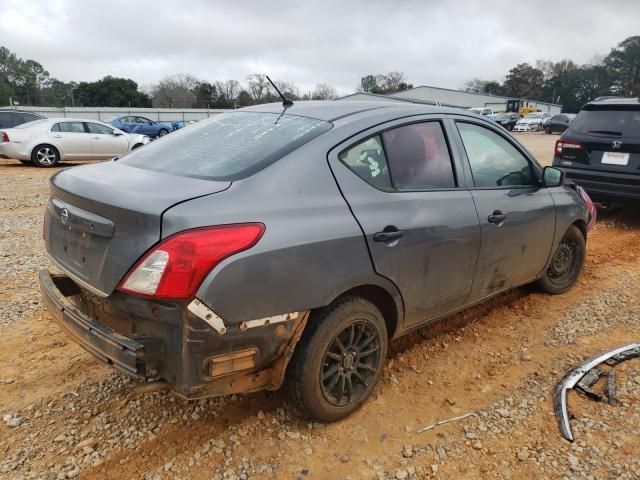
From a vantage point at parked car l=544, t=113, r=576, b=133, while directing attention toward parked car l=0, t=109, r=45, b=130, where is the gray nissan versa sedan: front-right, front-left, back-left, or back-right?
front-left

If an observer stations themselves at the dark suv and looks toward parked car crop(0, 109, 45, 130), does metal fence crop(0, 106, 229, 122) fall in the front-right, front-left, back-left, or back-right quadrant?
front-right

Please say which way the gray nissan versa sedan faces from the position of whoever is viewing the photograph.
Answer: facing away from the viewer and to the right of the viewer

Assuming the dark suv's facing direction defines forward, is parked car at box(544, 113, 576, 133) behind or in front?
in front

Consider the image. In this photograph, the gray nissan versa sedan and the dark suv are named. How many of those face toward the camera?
0

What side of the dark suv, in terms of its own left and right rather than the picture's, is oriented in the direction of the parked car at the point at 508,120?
front

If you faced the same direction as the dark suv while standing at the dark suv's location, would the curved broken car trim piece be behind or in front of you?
behind

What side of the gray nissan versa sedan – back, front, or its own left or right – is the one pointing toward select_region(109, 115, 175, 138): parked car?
left

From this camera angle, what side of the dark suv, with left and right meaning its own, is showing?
back

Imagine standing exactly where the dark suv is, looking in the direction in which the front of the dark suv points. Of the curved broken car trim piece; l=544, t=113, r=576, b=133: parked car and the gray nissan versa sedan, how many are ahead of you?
1

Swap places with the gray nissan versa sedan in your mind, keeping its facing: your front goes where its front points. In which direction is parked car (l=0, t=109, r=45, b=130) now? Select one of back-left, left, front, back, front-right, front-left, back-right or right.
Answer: left

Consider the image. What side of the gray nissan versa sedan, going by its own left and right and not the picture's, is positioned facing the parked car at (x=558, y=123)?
front

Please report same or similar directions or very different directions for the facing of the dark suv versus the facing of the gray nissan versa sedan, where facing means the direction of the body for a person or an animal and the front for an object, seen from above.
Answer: same or similar directions

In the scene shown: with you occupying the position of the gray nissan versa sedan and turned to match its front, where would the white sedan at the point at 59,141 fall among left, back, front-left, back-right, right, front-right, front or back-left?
left

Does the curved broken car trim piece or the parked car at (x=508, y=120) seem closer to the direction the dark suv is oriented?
the parked car

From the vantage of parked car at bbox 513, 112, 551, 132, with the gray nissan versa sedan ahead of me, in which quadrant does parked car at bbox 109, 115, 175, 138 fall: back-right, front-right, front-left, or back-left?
front-right

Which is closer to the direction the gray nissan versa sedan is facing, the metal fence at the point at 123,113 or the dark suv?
the dark suv

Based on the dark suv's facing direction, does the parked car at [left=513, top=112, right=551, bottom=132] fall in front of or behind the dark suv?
in front

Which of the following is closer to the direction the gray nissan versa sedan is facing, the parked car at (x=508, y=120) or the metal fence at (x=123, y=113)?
the parked car
